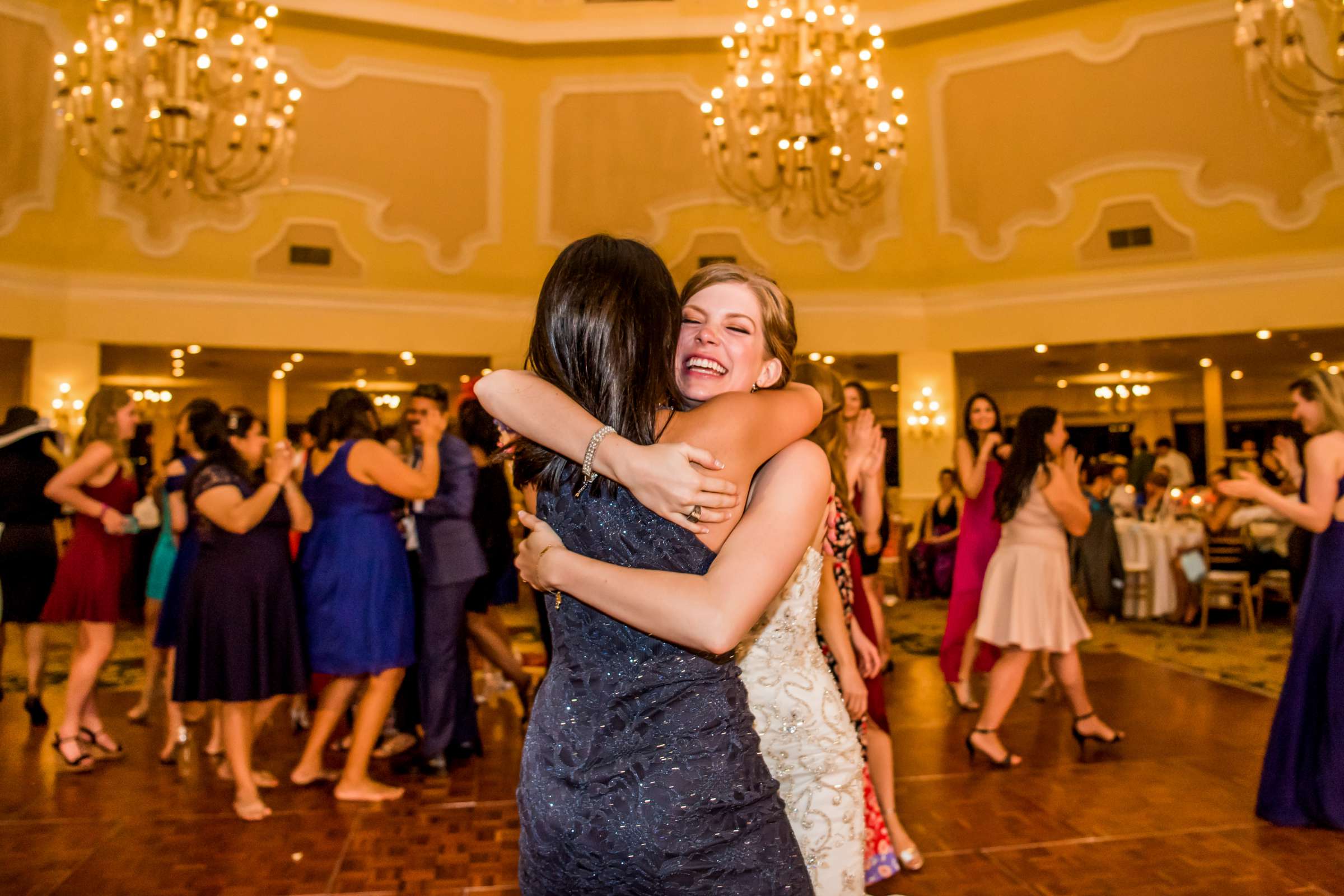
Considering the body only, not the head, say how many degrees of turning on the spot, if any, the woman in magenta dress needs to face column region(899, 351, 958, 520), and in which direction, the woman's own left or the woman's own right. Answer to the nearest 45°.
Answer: approximately 135° to the woman's own left

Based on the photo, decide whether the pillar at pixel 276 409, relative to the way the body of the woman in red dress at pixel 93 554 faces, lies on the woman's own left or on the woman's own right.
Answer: on the woman's own left

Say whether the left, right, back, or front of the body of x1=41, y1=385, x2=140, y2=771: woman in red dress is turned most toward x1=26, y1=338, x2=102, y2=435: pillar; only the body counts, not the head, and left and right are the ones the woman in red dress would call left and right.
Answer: left

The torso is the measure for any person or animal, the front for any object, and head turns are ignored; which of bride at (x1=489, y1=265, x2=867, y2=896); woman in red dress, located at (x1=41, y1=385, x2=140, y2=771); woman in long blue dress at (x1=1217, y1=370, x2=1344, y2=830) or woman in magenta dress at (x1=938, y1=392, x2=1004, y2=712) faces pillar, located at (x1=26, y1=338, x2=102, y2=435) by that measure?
the woman in long blue dress

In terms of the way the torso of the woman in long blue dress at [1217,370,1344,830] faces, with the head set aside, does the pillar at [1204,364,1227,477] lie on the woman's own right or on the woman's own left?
on the woman's own right

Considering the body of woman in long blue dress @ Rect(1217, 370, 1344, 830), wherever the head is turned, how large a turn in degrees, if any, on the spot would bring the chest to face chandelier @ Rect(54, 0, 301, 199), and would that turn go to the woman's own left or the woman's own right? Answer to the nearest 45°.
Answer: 0° — they already face it

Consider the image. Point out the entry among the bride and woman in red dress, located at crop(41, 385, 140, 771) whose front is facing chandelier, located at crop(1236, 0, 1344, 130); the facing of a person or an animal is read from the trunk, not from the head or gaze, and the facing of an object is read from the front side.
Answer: the woman in red dress

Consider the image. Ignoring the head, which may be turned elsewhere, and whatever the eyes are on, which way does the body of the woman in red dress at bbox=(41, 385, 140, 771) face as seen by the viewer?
to the viewer's right

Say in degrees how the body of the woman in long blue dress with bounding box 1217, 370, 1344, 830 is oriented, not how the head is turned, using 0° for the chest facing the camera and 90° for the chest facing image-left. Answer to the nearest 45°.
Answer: approximately 90°

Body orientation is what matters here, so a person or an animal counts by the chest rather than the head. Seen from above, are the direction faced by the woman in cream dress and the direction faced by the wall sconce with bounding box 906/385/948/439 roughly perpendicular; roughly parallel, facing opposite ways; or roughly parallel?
roughly perpendicular
